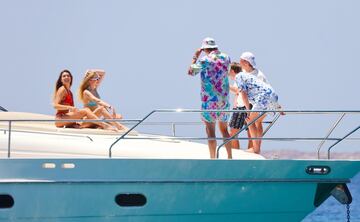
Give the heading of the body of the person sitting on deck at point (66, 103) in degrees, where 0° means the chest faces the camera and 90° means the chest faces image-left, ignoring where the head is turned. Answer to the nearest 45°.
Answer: approximately 270°
